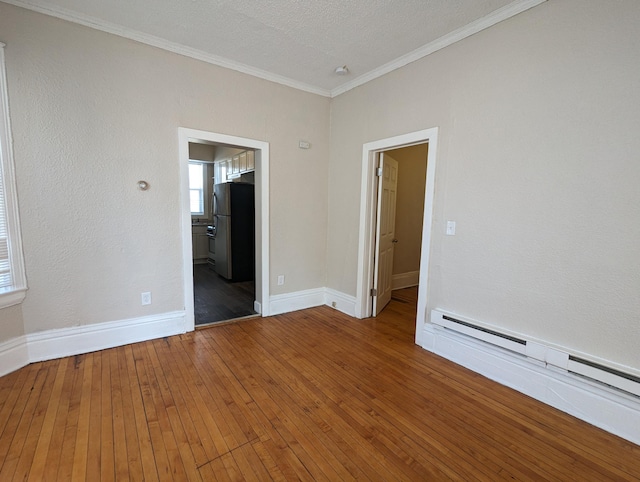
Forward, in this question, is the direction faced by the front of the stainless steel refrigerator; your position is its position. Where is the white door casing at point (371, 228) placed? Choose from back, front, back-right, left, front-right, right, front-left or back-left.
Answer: left

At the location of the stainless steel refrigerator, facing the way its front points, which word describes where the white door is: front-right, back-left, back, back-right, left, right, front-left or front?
left

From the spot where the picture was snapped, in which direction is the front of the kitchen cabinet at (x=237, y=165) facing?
facing the viewer and to the left of the viewer

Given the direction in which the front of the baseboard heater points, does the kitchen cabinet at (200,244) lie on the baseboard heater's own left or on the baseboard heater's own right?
on the baseboard heater's own right

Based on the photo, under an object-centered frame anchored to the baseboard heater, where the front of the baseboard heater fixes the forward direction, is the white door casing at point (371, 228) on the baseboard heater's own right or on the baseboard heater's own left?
on the baseboard heater's own right

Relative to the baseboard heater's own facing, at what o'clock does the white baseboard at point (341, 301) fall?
The white baseboard is roughly at 2 o'clock from the baseboard heater.

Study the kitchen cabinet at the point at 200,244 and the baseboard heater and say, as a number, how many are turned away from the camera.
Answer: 0

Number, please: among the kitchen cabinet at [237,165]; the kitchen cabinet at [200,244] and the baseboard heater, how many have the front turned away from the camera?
0

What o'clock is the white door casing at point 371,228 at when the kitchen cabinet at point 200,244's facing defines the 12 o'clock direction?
The white door casing is roughly at 11 o'clock from the kitchen cabinet.

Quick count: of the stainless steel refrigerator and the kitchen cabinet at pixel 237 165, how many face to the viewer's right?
0

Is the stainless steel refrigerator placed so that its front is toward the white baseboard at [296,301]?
no

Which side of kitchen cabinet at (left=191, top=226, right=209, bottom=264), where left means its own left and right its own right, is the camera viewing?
front

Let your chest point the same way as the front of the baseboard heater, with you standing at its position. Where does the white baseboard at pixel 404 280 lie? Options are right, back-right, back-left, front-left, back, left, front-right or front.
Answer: right

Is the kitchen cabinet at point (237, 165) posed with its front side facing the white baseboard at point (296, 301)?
no

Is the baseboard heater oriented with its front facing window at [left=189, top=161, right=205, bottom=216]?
no

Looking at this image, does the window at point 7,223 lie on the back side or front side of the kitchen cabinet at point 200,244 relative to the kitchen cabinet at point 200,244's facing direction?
on the front side
